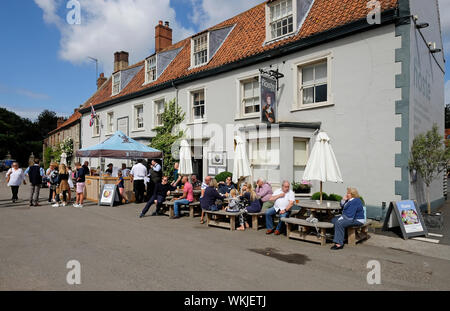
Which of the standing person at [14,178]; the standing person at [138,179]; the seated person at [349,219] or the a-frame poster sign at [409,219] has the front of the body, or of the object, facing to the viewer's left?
the seated person

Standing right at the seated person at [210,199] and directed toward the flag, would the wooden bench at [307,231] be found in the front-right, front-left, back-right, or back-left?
back-right

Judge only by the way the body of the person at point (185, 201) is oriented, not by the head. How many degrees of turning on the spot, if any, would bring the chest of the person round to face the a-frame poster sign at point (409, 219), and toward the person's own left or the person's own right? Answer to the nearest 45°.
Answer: approximately 135° to the person's own left

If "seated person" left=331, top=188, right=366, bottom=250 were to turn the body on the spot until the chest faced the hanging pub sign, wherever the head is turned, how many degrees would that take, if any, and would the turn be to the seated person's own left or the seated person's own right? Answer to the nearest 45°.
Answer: approximately 45° to the seated person's own right
